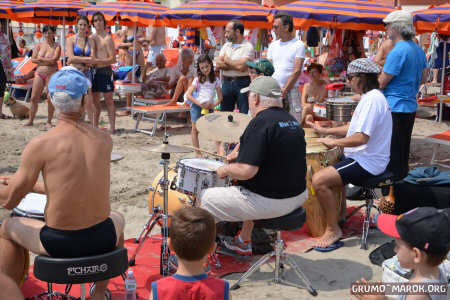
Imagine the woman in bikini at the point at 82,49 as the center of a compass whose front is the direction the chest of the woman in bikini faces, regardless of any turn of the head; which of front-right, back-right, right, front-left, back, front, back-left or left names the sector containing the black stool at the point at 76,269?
front

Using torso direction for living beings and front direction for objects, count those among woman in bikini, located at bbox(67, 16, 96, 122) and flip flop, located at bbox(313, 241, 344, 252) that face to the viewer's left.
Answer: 1

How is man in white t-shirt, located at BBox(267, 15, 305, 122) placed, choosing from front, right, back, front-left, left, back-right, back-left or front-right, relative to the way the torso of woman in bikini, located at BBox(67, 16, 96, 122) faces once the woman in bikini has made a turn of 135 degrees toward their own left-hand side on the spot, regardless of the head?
right

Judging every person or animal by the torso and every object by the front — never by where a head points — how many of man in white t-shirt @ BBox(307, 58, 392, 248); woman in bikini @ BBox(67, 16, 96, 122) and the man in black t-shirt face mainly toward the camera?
1

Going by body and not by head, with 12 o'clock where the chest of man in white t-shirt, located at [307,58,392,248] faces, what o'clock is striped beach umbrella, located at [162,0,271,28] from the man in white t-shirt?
The striped beach umbrella is roughly at 2 o'clock from the man in white t-shirt.

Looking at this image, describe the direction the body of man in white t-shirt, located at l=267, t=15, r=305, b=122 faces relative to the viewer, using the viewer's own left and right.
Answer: facing the viewer and to the left of the viewer

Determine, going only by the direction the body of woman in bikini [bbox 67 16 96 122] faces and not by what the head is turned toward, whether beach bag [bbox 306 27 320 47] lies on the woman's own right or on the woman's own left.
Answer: on the woman's own left

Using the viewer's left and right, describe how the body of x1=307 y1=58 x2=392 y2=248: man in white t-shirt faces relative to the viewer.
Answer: facing to the left of the viewer

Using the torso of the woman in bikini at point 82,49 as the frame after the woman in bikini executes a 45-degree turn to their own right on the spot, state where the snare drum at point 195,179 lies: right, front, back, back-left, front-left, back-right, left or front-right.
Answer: front-left

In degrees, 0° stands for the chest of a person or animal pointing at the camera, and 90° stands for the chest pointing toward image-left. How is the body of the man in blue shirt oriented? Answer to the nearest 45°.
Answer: approximately 135°

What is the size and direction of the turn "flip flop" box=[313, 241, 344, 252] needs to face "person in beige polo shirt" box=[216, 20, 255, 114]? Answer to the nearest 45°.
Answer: approximately 45° to its right

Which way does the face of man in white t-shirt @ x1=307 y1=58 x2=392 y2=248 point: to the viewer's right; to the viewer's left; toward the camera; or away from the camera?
to the viewer's left

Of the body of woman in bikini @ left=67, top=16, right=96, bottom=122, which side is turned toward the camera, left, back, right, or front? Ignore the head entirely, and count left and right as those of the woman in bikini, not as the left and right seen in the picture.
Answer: front

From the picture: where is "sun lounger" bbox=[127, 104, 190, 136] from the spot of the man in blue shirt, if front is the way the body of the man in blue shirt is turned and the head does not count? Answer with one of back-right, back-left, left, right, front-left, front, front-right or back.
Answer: front

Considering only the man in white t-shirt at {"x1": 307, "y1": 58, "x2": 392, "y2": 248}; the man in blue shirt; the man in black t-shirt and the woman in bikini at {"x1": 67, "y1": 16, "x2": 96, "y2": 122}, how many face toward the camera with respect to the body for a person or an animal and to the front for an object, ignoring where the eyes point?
1

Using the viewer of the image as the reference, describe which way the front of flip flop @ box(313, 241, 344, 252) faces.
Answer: facing to the left of the viewer

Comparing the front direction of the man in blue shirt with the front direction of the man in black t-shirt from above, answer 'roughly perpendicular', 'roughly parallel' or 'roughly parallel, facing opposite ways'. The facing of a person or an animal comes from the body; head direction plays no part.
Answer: roughly parallel

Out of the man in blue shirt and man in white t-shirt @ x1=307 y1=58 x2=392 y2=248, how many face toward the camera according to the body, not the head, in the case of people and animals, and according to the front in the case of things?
0
